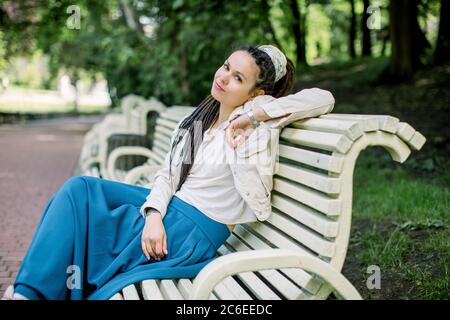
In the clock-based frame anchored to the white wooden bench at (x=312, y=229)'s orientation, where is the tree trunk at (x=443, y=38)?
The tree trunk is roughly at 5 o'clock from the white wooden bench.

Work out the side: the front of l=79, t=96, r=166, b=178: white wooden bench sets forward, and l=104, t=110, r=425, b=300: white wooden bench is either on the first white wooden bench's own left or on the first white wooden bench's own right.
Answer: on the first white wooden bench's own left

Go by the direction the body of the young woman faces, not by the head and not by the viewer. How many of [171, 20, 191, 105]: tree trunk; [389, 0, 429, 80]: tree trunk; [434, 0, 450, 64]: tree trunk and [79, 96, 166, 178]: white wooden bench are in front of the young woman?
0

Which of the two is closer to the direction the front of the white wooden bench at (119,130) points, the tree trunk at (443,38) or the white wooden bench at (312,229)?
the white wooden bench

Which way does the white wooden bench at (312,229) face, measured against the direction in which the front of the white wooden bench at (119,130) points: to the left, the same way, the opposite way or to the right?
the same way

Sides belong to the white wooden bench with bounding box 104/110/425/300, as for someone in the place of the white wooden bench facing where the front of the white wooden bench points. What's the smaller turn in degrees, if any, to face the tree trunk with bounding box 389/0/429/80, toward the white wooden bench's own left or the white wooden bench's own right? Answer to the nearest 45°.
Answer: approximately 135° to the white wooden bench's own right

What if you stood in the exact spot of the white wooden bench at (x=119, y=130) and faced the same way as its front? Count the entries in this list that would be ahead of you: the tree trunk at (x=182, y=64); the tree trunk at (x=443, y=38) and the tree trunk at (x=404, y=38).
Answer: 0

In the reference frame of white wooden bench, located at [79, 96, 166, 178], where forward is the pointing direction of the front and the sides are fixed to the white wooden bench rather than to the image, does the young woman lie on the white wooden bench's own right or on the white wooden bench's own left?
on the white wooden bench's own left

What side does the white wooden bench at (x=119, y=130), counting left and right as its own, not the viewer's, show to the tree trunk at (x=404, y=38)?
back

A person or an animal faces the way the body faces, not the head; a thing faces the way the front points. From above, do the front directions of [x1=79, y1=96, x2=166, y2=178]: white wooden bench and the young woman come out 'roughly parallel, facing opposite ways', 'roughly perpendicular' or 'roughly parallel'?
roughly parallel

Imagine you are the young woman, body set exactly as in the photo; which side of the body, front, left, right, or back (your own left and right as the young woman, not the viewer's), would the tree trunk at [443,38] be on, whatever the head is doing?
back

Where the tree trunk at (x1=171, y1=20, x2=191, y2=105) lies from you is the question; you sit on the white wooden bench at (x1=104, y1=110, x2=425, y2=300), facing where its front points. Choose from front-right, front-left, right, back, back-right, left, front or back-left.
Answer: back-right

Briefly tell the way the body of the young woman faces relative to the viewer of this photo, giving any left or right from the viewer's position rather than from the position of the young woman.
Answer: facing the viewer and to the left of the viewer

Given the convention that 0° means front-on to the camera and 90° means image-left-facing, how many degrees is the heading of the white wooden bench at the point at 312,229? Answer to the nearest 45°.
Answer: approximately 45°

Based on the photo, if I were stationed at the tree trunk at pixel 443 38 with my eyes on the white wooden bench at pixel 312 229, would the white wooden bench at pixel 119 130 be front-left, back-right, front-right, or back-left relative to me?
front-right

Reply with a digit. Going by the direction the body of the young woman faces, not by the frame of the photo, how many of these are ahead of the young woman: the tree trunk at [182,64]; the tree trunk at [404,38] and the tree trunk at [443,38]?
0

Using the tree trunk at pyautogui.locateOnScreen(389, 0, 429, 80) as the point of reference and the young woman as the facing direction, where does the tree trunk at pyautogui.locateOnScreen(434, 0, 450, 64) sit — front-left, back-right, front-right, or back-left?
back-left

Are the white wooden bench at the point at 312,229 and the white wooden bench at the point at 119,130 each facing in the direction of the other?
no

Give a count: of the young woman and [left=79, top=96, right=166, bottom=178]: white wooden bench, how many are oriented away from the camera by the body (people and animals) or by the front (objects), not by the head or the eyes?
0
